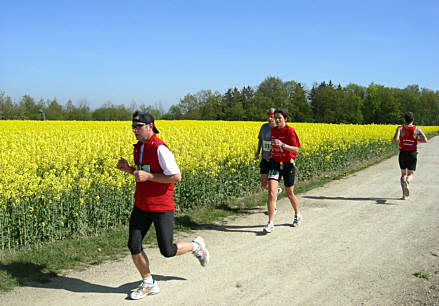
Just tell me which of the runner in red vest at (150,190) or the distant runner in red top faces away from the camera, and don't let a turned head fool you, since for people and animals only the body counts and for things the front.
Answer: the distant runner in red top

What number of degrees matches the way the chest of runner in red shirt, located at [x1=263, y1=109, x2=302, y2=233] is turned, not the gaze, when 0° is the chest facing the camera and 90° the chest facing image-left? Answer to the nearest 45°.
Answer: approximately 45°

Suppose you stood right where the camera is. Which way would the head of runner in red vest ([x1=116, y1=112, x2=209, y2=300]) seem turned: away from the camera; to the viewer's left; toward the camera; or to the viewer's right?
to the viewer's left

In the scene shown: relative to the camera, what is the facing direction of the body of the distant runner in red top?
away from the camera

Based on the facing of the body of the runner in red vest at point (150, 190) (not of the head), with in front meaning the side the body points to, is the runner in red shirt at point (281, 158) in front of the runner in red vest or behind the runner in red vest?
behind

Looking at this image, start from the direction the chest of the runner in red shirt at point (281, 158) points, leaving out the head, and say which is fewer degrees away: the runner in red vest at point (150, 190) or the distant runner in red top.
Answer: the runner in red vest

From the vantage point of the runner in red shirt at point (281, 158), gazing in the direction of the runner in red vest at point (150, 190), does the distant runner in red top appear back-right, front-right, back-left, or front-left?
back-left

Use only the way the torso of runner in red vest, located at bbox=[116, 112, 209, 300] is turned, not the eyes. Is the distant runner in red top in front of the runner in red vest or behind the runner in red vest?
behind

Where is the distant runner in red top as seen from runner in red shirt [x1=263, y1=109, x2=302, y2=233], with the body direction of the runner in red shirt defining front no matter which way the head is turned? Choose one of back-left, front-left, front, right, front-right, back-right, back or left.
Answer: back
